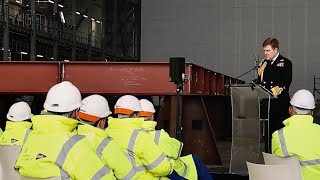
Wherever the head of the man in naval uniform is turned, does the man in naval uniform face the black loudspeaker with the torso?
no

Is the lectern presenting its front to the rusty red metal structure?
no

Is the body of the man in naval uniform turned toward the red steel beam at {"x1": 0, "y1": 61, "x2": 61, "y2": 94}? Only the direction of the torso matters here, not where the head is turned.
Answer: no

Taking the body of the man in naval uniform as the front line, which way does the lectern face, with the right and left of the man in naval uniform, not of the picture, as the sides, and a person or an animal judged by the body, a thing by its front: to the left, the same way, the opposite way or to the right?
the same way

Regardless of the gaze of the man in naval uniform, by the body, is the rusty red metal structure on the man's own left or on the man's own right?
on the man's own right

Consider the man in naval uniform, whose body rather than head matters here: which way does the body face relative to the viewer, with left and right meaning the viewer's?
facing the viewer and to the left of the viewer

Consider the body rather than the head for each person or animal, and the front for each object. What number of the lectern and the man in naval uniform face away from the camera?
0
